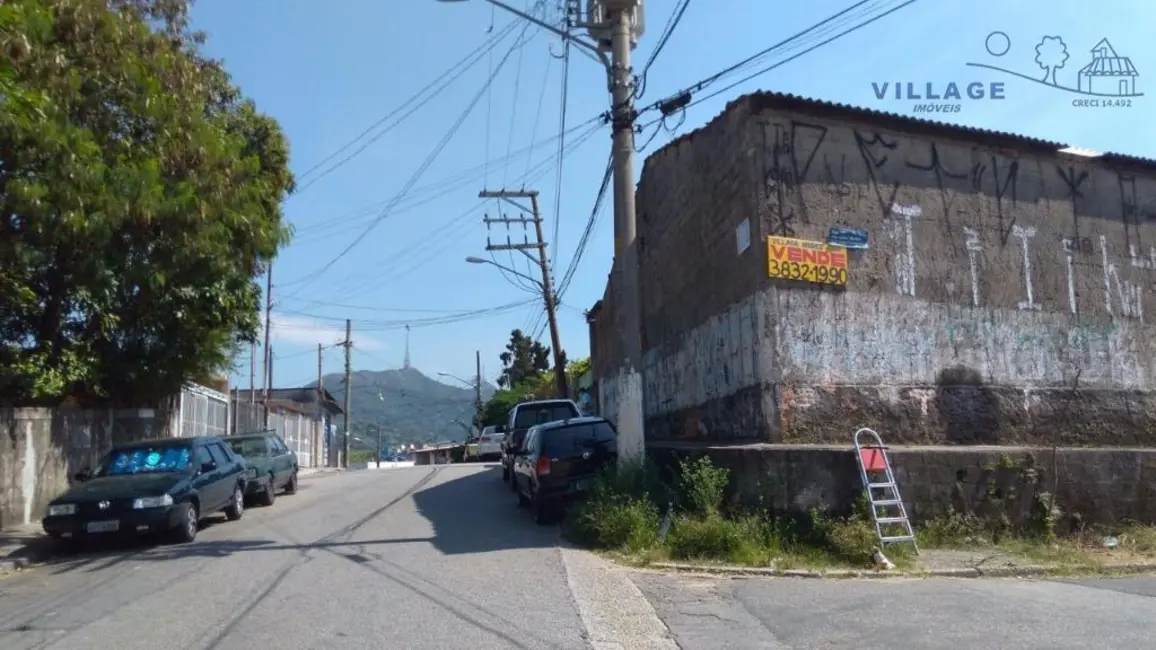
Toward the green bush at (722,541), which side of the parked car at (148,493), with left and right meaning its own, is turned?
left

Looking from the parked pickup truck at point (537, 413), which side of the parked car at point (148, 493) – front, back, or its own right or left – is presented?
back

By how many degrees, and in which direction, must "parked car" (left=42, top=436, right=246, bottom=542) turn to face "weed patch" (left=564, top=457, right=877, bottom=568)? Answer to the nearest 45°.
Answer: approximately 90° to its left

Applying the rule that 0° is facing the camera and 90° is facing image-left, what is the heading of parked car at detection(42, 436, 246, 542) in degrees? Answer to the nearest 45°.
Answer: approximately 45°

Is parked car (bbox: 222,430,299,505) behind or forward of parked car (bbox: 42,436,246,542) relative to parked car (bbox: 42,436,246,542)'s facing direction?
behind

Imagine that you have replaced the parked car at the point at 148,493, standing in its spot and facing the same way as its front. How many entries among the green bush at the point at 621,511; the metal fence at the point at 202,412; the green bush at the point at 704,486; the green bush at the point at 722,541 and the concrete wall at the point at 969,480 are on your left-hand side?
4

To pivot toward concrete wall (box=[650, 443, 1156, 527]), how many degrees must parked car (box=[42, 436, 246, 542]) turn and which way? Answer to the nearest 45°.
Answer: approximately 90° to its left

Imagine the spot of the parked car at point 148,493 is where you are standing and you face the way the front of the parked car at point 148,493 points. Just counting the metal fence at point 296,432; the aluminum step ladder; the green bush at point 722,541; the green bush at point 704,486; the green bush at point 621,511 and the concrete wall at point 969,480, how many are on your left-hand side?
5

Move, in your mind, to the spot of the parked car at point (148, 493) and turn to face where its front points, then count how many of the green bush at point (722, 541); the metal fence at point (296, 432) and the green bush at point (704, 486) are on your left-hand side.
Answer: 2

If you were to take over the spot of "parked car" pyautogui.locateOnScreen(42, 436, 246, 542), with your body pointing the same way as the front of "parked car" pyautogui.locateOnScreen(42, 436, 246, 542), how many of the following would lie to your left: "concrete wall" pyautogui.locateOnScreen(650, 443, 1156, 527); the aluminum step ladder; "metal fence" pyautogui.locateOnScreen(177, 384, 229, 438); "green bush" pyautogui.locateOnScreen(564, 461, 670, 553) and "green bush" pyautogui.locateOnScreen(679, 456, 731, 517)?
4

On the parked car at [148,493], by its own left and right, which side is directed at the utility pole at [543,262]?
back

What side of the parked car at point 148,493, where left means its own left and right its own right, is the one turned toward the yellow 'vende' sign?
left

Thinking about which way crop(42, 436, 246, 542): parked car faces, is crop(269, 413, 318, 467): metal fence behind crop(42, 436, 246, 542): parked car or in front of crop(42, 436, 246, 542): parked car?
behind

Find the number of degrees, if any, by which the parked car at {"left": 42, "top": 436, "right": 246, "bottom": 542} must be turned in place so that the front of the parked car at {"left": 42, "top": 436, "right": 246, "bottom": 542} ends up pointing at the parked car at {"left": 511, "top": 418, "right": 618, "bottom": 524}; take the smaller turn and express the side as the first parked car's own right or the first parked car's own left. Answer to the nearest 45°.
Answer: approximately 135° to the first parked car's own left

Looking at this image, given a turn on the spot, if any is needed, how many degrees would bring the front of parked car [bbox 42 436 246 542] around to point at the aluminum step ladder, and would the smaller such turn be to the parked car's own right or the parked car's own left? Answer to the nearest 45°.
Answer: approximately 90° to the parked car's own left
